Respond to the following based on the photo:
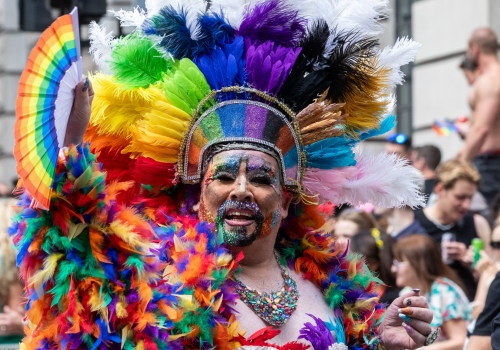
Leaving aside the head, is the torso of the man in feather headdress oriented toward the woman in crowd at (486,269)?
no

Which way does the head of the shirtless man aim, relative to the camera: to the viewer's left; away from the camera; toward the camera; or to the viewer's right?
to the viewer's left

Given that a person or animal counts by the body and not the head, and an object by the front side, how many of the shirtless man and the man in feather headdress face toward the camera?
1

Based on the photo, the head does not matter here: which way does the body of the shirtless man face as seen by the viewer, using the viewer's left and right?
facing to the left of the viewer

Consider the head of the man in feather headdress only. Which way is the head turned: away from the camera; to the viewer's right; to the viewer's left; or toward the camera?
toward the camera

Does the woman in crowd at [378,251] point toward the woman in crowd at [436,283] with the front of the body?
no

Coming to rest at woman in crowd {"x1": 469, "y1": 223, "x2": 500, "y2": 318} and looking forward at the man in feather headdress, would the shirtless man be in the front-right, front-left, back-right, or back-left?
back-right

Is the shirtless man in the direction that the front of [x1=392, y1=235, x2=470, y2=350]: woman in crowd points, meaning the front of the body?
no
